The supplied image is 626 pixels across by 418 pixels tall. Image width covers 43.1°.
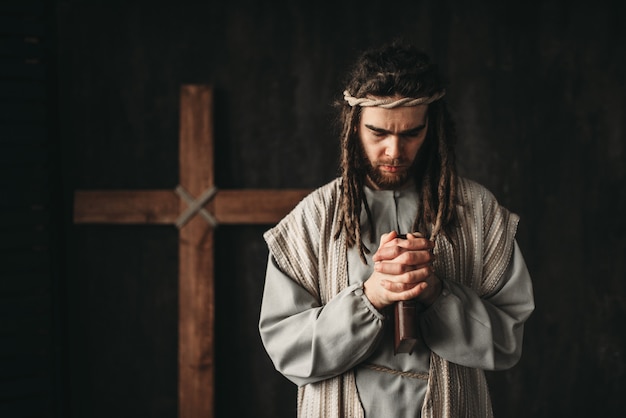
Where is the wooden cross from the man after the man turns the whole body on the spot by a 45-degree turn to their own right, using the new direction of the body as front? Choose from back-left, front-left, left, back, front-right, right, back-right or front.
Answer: right

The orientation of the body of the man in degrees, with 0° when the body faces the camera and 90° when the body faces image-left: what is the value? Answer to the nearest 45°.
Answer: approximately 0°
